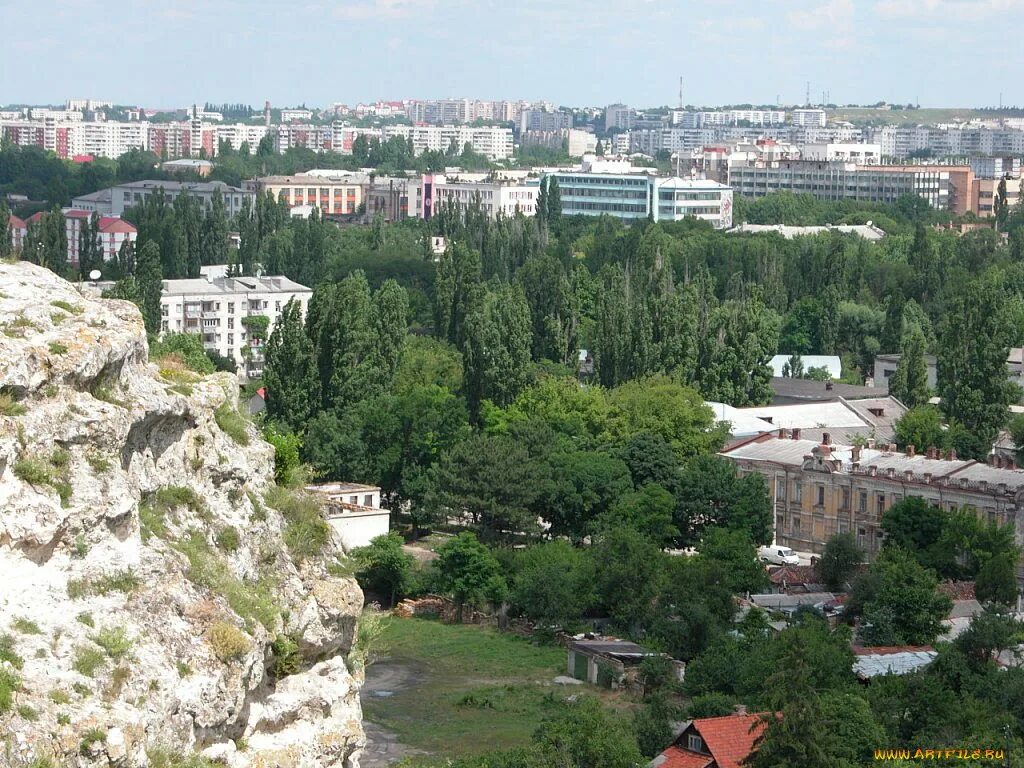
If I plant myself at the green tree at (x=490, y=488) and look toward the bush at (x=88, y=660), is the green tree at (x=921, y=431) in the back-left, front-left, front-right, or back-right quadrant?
back-left

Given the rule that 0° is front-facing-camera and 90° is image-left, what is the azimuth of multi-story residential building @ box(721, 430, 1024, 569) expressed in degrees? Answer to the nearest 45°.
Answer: approximately 45°

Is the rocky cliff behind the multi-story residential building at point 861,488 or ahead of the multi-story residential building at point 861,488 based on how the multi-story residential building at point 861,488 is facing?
ahead

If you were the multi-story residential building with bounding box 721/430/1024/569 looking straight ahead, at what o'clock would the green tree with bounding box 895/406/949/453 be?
The green tree is roughly at 5 o'clock from the multi-story residential building.

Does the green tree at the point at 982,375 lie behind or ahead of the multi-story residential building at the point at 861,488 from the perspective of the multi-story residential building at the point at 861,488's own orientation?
behind

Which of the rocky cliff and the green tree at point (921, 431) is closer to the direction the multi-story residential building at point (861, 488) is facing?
the rocky cliff

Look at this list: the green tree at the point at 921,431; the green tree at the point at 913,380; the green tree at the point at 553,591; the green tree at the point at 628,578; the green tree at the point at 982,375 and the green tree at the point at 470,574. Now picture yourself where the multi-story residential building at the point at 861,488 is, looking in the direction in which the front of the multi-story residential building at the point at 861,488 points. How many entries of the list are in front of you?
3
